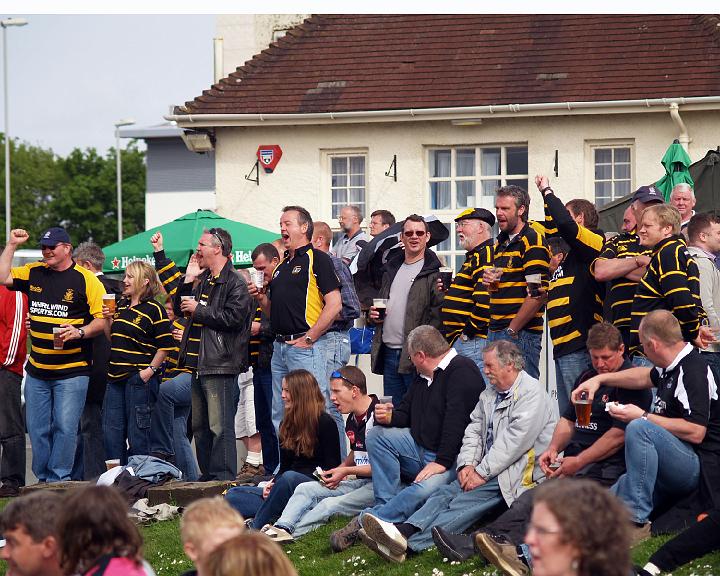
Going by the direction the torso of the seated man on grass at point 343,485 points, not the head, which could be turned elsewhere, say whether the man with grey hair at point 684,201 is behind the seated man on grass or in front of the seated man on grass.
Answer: behind

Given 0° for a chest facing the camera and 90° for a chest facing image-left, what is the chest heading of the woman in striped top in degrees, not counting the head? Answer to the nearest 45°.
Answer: approximately 45°

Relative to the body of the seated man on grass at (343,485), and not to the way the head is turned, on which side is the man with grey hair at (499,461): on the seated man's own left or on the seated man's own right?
on the seated man's own left

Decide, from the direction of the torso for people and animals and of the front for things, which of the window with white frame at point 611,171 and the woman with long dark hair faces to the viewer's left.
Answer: the woman with long dark hair

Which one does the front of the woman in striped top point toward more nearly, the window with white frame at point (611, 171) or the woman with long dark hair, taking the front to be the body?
the woman with long dark hair

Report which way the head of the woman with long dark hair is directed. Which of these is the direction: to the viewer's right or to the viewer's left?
to the viewer's left

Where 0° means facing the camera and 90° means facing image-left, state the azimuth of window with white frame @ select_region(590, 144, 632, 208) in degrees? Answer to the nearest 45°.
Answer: approximately 0°

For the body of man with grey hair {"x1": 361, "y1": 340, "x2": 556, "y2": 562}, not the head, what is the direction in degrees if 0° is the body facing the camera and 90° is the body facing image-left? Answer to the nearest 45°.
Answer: approximately 45°

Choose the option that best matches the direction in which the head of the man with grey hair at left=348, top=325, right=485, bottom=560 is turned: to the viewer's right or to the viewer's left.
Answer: to the viewer's left

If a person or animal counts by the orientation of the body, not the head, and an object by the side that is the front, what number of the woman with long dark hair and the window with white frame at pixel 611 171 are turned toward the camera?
1

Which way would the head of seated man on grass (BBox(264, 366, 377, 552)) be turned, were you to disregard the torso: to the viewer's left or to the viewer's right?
to the viewer's left

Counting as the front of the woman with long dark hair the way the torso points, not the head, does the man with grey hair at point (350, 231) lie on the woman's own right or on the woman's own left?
on the woman's own right

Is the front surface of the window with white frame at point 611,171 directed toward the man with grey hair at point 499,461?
yes

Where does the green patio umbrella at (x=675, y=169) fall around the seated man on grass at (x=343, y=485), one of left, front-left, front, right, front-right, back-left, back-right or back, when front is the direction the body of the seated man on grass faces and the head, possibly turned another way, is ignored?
back
